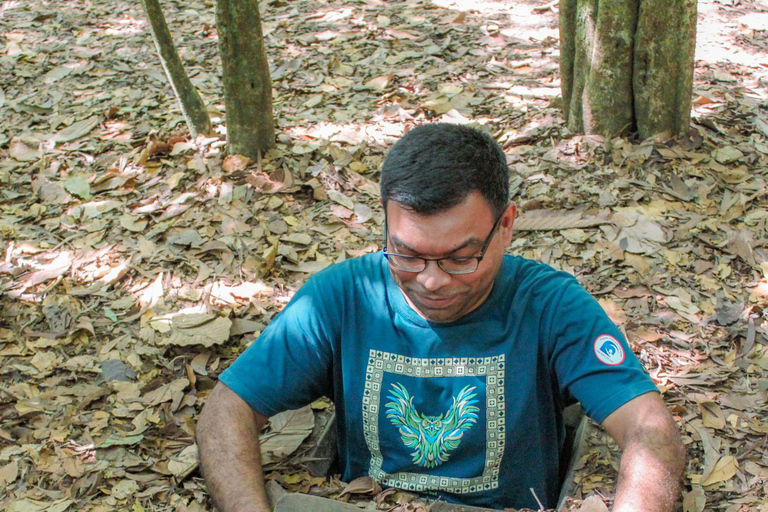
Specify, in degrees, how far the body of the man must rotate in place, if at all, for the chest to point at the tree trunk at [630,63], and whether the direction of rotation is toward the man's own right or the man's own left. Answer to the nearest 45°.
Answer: approximately 135° to the man's own left

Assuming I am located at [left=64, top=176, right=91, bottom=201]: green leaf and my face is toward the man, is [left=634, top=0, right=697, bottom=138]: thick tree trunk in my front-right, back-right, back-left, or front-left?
front-left

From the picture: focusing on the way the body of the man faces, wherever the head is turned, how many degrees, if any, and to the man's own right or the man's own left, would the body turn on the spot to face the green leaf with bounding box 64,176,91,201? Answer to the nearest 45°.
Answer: approximately 135° to the man's own right

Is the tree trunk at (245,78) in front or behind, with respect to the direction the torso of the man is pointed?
behind

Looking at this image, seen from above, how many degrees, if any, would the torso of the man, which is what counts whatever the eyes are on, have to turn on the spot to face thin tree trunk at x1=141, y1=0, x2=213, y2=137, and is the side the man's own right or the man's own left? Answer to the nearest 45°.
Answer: approximately 135° to the man's own right

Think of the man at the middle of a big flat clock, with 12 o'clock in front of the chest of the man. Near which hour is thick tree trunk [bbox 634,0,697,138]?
The thick tree trunk is roughly at 7 o'clock from the man.

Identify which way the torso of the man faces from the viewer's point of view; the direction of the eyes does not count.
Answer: toward the camera

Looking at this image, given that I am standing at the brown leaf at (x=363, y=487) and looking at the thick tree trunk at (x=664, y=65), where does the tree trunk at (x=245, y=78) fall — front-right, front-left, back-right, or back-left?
front-left
